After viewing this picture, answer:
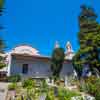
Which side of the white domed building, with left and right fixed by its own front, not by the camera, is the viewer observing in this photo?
front

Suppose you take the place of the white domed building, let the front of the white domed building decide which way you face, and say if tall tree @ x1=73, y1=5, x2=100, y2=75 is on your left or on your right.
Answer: on your left

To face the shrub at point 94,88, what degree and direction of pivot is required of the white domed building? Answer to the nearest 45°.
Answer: approximately 45° to its left

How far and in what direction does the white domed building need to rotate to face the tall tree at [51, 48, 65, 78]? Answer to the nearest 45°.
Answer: approximately 90° to its left

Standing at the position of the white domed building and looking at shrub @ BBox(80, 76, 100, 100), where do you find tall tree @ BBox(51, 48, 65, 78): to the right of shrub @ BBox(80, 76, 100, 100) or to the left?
left

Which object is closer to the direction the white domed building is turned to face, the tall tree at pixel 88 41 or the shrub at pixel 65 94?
the shrub
